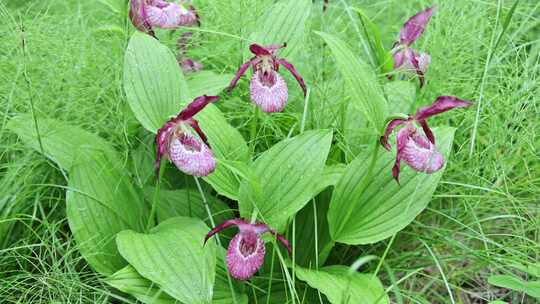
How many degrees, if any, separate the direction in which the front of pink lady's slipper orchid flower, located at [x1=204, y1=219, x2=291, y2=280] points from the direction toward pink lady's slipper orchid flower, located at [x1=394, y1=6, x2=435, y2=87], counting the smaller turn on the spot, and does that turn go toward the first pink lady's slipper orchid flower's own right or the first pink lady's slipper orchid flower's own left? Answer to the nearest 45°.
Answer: approximately 135° to the first pink lady's slipper orchid flower's own left

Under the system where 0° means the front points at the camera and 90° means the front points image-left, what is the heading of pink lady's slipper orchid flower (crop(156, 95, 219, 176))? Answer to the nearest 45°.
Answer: approximately 315°

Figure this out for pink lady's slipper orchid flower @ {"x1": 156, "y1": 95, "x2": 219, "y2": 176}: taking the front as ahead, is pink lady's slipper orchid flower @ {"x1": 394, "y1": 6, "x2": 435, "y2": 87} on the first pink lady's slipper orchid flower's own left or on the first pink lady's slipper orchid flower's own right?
on the first pink lady's slipper orchid flower's own left

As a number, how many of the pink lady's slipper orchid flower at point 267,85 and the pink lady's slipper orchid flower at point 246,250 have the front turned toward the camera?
2
